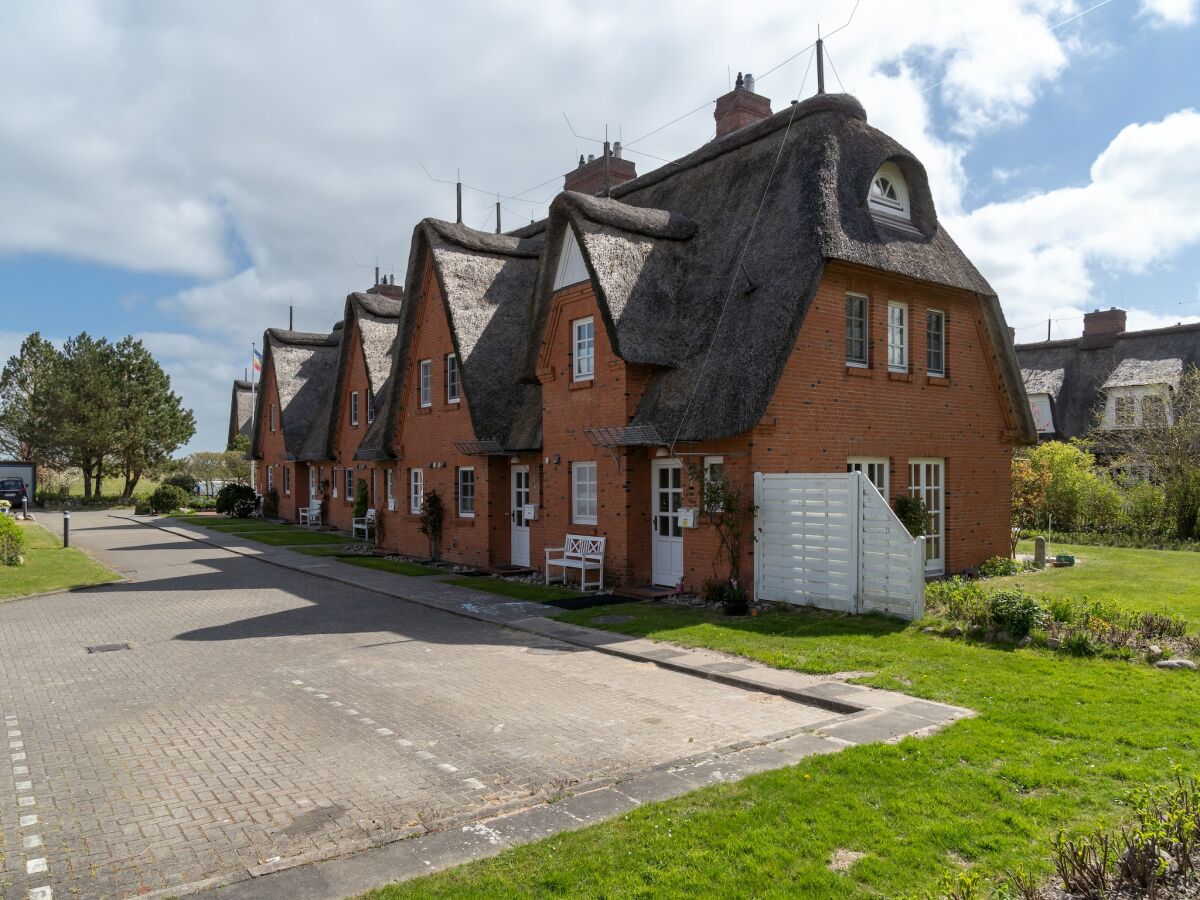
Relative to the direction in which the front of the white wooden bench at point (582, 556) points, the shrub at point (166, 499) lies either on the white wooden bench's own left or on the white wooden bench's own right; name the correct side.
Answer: on the white wooden bench's own right

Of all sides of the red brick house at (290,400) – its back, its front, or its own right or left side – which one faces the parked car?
right

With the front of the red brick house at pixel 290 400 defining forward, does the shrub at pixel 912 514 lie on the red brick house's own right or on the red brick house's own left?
on the red brick house's own left

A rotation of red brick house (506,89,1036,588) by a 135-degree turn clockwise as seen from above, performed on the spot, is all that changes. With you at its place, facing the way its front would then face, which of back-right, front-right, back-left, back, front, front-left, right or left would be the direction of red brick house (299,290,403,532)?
front-left

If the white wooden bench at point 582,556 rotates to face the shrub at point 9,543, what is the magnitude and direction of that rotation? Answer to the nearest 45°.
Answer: approximately 45° to its right

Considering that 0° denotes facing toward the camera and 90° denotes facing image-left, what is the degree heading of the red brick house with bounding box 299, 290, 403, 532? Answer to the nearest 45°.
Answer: approximately 45°

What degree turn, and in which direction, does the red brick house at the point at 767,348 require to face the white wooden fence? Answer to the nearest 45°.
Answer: approximately 45° to its left

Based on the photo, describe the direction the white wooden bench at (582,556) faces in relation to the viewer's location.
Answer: facing the viewer and to the left of the viewer

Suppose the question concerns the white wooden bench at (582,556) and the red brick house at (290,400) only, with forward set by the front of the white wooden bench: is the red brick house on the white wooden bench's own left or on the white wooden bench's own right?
on the white wooden bench's own right

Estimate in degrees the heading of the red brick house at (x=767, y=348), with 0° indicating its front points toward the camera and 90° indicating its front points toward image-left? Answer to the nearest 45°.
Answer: approximately 45°

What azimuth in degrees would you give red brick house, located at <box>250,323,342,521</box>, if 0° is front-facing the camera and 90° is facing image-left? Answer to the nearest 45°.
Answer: approximately 45°
